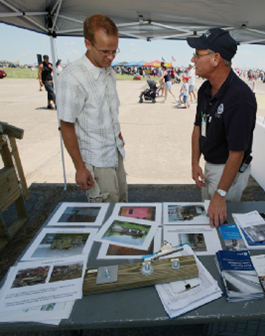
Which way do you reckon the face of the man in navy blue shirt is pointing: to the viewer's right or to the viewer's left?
to the viewer's left

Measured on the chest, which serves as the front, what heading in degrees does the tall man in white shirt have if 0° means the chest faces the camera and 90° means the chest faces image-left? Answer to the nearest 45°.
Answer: approximately 315°

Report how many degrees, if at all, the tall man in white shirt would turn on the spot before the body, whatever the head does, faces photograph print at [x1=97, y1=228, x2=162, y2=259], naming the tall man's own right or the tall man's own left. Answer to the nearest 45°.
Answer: approximately 45° to the tall man's own right

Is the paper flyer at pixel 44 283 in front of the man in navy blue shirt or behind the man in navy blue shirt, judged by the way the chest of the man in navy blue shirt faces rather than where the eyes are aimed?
in front

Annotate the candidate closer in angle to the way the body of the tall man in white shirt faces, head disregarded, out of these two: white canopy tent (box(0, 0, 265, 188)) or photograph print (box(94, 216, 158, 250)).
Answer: the photograph print

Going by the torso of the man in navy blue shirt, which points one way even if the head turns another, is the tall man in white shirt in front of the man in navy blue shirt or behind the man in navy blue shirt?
in front
